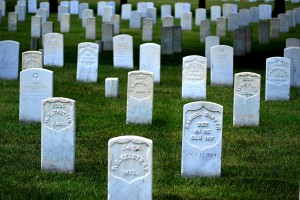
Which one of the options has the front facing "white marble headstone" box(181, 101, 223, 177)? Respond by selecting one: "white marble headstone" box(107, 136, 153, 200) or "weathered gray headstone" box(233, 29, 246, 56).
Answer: the weathered gray headstone

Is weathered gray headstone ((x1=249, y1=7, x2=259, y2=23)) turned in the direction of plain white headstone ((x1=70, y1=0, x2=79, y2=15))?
no

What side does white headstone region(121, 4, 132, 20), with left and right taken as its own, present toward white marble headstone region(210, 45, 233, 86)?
front

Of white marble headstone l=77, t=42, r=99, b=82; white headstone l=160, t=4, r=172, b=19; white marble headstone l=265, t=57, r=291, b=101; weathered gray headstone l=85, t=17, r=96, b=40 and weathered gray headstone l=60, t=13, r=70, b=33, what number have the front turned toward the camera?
5

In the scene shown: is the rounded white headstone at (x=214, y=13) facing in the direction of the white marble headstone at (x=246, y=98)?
yes

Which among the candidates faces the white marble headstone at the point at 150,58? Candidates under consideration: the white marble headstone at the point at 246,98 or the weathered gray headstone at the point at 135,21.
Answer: the weathered gray headstone

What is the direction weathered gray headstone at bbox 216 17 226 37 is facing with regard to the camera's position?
facing the viewer

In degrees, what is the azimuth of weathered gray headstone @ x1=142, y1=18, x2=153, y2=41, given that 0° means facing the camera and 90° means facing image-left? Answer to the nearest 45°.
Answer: approximately 0°

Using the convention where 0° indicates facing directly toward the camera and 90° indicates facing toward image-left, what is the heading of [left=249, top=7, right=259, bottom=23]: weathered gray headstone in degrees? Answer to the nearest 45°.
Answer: approximately 0°

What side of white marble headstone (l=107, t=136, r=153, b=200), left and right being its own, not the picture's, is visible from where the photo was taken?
front

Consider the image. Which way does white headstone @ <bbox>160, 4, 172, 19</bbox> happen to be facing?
toward the camera

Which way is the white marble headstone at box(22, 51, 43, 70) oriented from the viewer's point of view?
toward the camera

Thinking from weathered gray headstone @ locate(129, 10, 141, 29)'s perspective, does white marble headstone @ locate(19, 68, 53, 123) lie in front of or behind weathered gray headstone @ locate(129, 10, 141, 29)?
in front

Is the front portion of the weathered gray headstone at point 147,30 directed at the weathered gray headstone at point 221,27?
no

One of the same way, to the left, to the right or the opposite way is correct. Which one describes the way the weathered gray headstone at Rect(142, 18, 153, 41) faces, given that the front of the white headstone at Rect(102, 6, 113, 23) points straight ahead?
the same way
